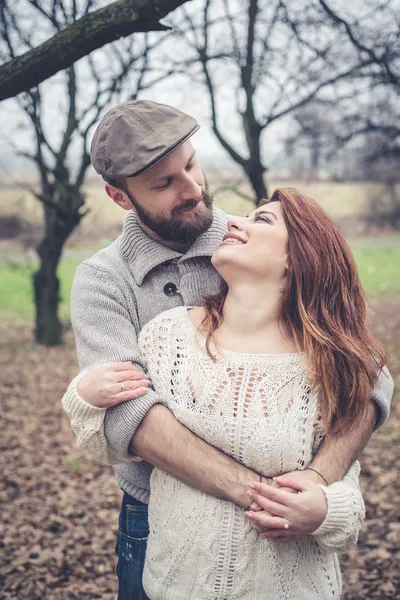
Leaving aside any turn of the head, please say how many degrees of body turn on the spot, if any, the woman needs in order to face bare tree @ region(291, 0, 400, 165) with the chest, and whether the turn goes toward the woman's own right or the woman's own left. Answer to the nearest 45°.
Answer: approximately 180°

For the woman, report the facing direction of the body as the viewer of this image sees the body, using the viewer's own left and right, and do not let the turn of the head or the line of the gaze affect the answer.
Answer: facing the viewer

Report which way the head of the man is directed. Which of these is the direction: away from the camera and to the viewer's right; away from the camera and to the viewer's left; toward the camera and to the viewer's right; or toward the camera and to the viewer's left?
toward the camera and to the viewer's right

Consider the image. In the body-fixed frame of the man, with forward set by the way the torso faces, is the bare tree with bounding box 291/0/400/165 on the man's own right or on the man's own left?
on the man's own left

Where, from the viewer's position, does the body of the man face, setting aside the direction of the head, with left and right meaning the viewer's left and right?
facing the viewer and to the right of the viewer
